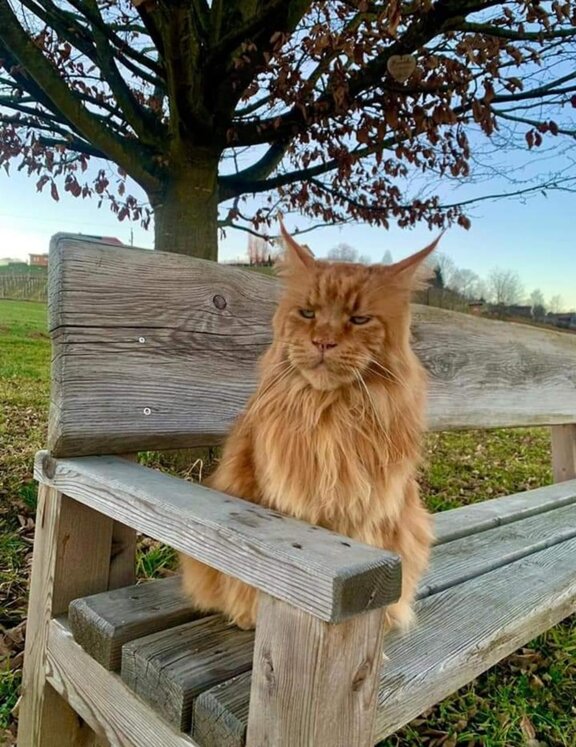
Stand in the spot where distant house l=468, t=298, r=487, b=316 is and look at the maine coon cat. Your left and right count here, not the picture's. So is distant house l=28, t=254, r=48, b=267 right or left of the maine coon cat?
right

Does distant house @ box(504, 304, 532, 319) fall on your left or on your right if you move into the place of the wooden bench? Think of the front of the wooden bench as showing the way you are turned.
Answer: on your left

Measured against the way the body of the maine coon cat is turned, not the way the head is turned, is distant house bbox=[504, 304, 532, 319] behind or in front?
behind

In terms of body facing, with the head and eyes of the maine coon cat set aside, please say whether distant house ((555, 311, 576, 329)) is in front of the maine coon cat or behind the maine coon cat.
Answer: behind

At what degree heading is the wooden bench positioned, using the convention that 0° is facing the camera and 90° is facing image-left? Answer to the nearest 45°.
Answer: approximately 315°

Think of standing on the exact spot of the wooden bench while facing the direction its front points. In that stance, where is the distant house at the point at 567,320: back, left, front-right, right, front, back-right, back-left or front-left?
left

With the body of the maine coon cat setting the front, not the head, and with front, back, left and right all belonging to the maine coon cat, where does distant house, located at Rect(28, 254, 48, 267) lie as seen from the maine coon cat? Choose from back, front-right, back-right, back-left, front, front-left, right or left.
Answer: back-right

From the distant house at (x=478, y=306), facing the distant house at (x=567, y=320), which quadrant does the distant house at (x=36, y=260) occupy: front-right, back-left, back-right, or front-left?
back-left

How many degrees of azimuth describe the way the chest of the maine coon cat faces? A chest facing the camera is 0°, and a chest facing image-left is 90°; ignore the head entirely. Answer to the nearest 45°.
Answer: approximately 0°
